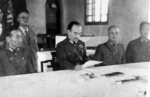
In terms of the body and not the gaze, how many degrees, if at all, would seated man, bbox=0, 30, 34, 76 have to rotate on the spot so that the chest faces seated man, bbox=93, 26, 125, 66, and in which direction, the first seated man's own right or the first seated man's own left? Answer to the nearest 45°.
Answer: approximately 45° to the first seated man's own left

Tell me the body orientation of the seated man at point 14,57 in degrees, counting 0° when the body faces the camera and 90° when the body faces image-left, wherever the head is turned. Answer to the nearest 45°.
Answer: approximately 315°

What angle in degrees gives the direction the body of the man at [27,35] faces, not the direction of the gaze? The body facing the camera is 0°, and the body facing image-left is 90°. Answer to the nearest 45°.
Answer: approximately 0°

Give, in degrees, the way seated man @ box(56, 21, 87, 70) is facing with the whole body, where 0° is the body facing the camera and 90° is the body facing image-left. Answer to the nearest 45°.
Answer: approximately 315°

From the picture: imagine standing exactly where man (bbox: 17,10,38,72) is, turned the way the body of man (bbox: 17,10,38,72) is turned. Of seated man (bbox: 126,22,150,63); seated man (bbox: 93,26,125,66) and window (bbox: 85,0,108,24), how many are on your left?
3
